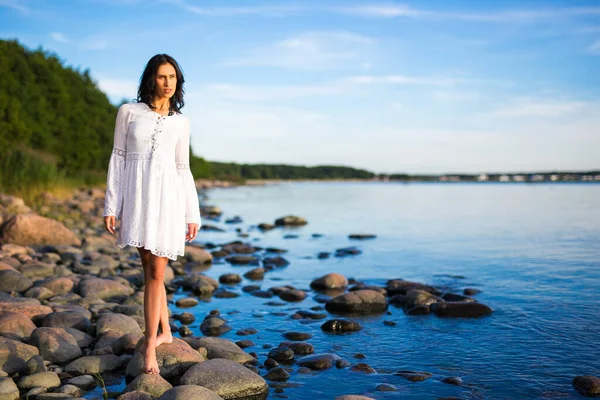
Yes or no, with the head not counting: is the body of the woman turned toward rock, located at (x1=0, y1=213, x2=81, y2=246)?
no

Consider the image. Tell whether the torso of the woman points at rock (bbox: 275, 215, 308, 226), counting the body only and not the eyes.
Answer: no

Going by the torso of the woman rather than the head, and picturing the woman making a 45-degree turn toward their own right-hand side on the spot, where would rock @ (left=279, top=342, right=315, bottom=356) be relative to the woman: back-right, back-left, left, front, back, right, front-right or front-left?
back

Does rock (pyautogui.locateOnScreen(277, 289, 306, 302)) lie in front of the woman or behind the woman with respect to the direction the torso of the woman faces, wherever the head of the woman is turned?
behind

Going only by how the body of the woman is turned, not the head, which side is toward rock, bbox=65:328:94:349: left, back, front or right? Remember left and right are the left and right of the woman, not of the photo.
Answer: back

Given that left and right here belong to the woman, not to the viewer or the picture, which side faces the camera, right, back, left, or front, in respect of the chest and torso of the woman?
front

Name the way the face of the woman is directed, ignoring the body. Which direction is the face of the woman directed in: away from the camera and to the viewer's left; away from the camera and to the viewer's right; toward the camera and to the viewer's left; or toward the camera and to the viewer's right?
toward the camera and to the viewer's right

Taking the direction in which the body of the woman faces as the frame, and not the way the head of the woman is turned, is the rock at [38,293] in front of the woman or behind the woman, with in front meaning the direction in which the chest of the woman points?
behind

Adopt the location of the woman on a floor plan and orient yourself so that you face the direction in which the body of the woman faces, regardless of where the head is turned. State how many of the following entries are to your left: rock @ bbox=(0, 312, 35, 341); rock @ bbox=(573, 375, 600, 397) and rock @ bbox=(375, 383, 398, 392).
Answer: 2

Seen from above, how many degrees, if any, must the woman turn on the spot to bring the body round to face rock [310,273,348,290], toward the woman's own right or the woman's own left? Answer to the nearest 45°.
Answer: approximately 135° to the woman's own left

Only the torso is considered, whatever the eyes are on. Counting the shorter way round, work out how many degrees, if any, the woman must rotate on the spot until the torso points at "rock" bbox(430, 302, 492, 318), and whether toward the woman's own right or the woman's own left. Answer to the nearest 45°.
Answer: approximately 135° to the woman's own left

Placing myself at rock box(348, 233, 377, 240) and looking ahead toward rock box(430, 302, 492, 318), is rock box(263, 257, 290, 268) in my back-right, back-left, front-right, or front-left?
front-right

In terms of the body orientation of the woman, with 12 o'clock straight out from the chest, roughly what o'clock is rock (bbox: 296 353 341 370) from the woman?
The rock is roughly at 8 o'clock from the woman.

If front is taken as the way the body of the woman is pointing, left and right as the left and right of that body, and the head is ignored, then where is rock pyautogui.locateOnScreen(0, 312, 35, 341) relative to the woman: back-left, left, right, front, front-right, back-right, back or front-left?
back-right

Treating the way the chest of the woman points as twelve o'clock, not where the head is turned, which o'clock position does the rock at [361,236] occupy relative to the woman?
The rock is roughly at 7 o'clock from the woman.
